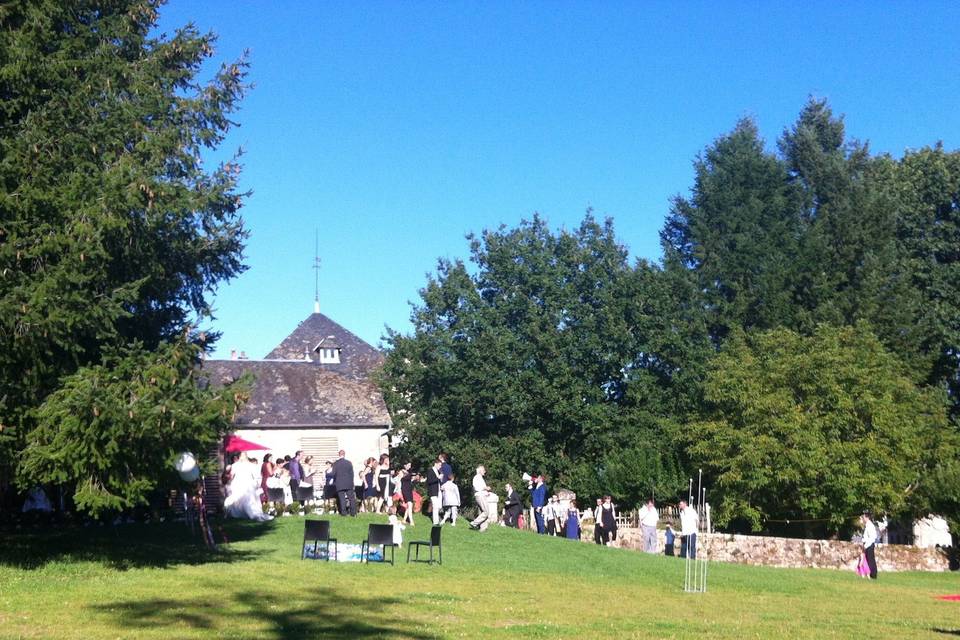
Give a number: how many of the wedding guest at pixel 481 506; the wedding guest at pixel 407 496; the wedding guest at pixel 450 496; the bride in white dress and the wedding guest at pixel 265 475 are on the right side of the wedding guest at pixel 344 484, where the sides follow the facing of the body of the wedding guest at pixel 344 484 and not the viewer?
3

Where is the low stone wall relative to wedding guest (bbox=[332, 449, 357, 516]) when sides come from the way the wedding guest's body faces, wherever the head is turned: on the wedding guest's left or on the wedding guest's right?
on the wedding guest's right

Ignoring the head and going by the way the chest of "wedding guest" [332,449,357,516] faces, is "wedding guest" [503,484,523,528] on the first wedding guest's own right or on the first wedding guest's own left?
on the first wedding guest's own right

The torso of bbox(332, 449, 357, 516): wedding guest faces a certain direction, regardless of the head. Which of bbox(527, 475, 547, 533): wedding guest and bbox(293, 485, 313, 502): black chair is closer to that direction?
the black chair

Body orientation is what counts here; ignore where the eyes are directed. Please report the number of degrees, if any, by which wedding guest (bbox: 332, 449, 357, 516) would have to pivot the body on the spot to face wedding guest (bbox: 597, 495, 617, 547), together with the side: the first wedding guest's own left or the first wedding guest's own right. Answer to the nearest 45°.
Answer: approximately 90° to the first wedding guest's own right

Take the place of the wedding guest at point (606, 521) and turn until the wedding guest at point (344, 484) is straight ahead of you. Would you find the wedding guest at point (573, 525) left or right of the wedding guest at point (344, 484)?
right

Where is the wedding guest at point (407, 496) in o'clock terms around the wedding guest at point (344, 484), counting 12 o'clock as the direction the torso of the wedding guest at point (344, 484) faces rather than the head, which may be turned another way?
the wedding guest at point (407, 496) is roughly at 3 o'clock from the wedding guest at point (344, 484).

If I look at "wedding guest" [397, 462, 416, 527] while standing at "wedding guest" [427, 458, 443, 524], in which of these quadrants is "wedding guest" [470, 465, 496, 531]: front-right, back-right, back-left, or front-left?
back-left

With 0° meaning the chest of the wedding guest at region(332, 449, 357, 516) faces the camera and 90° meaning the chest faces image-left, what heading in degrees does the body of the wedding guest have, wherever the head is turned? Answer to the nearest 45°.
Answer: approximately 180°

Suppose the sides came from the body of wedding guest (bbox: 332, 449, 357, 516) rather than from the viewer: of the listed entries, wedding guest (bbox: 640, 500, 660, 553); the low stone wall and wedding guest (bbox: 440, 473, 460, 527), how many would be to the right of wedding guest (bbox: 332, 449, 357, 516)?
3

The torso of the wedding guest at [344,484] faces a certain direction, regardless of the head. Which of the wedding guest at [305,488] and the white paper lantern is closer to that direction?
the wedding guest

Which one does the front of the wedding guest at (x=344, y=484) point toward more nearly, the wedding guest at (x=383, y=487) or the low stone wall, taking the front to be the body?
the wedding guest

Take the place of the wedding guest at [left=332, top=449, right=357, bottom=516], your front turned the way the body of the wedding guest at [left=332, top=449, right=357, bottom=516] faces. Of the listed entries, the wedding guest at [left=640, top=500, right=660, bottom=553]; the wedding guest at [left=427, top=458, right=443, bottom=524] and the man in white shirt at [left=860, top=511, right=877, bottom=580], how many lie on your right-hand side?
3

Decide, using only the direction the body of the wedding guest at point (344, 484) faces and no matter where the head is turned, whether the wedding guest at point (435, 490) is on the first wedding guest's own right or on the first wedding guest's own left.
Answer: on the first wedding guest's own right

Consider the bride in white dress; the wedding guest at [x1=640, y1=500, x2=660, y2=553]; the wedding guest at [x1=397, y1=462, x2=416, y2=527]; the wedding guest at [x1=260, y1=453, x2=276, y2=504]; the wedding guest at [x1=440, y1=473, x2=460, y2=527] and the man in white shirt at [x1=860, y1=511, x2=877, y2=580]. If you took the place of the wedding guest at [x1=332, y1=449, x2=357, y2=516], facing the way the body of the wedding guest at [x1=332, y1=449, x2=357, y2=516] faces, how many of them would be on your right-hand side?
4

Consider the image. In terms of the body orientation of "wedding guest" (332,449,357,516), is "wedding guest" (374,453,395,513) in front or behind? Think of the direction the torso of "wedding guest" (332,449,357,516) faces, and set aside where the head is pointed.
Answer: in front

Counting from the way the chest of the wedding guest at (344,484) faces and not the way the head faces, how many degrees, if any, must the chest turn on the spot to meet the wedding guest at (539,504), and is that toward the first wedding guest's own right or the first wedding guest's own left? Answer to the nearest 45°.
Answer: approximately 45° to the first wedding guest's own right
